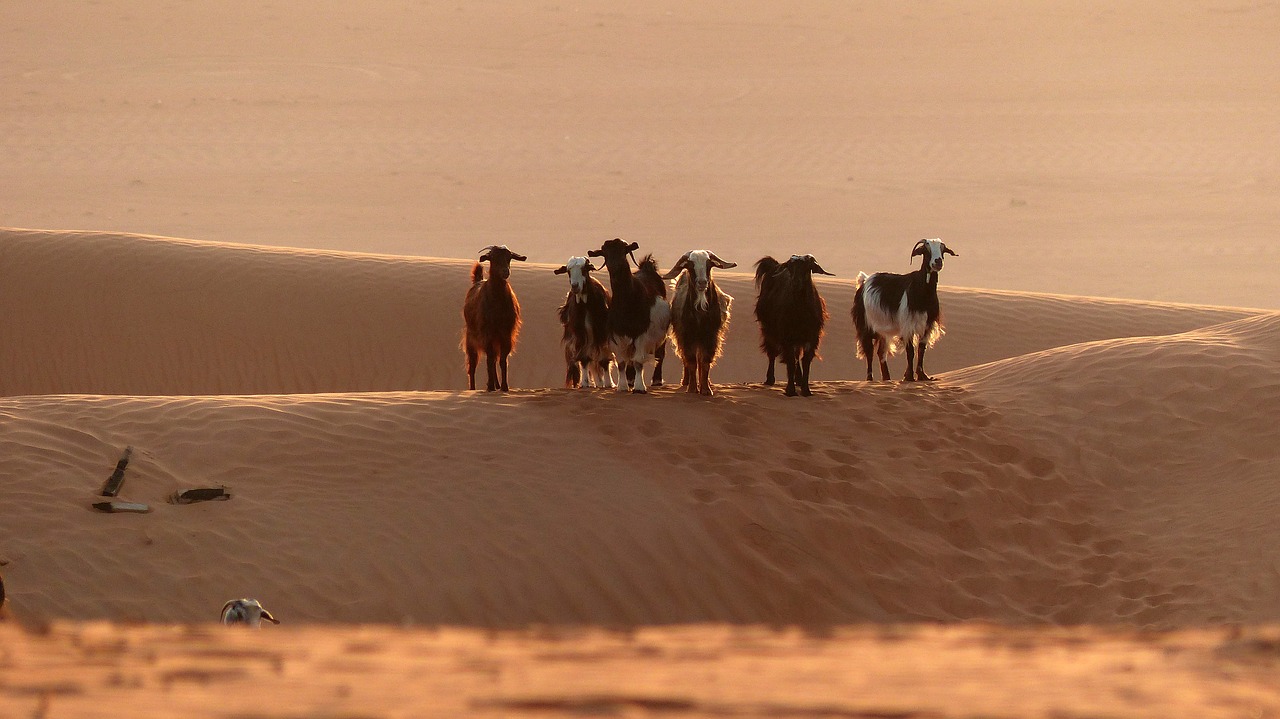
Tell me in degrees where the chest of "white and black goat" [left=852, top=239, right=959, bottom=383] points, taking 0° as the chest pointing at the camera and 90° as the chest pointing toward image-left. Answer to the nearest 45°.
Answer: approximately 315°

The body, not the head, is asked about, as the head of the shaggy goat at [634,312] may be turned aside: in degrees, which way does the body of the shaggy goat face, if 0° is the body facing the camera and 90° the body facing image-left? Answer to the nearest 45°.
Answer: approximately 45°

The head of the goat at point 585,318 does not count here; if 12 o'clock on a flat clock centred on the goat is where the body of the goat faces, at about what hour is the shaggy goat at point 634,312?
The shaggy goat is roughly at 9 o'clock from the goat.

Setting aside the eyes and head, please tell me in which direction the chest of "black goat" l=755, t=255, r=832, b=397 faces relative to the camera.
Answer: toward the camera

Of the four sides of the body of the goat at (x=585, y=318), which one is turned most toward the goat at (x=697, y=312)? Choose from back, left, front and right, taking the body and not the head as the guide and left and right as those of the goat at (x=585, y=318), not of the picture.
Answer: left

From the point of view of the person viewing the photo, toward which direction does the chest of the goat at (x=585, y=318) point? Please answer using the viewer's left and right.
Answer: facing the viewer

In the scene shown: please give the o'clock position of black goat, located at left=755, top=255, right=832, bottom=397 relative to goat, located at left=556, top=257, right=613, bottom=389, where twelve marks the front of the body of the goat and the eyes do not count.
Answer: The black goat is roughly at 9 o'clock from the goat.

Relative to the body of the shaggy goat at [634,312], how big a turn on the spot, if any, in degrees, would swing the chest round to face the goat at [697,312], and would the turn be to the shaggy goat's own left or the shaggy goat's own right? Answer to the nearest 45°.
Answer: approximately 135° to the shaggy goat's own left

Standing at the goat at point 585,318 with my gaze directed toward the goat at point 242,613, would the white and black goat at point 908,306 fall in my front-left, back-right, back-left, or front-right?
back-left

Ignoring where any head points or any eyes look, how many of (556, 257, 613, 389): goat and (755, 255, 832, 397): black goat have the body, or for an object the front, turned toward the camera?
2

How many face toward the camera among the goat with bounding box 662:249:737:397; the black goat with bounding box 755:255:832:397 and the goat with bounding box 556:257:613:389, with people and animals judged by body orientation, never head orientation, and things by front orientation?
3
